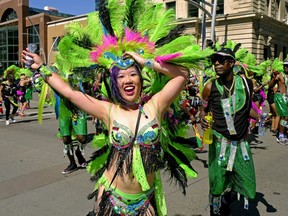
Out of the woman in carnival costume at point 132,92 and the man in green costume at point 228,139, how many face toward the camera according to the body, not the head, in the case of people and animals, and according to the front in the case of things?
2

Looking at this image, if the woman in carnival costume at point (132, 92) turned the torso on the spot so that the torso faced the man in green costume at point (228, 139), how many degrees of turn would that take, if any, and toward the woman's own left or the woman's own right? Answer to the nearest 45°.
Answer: approximately 135° to the woman's own left

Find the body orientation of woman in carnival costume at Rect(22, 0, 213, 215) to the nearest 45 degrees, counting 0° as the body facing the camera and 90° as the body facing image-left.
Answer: approximately 0°

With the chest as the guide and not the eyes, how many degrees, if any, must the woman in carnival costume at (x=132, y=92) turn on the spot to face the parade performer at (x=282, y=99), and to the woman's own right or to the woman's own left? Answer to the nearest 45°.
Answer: approximately 135° to the woman's own left

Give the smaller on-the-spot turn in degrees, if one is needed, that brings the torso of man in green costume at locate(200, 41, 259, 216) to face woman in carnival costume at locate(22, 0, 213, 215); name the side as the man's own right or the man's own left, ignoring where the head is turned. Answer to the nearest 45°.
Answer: approximately 45° to the man's own right
